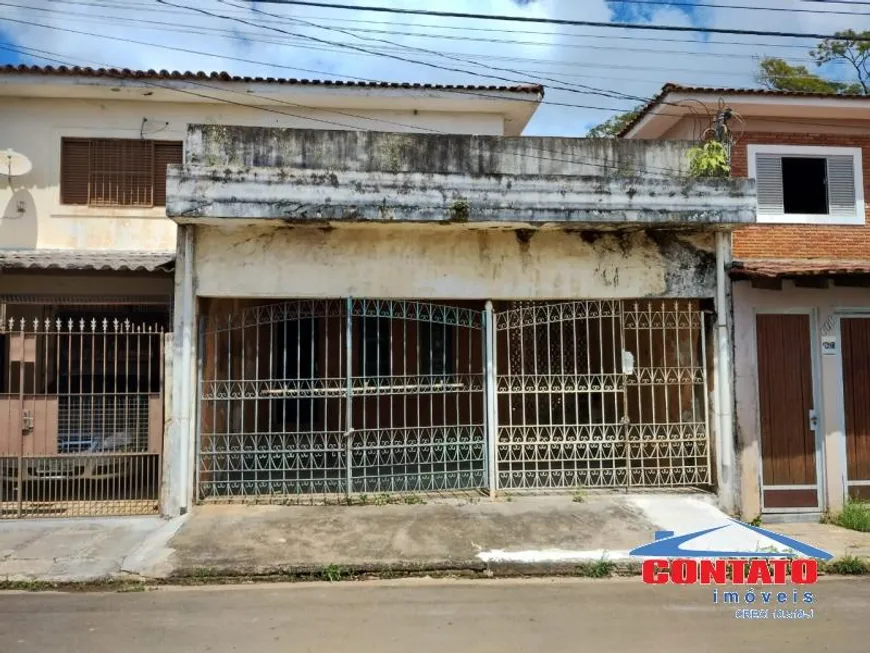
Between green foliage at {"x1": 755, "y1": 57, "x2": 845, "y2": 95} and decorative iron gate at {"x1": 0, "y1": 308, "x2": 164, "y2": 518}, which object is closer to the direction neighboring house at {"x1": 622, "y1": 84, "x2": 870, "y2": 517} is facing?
the decorative iron gate

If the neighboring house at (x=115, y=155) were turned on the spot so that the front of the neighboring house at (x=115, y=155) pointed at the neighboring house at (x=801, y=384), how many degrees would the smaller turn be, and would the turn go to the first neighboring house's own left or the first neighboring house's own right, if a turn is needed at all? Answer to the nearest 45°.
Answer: approximately 45° to the first neighboring house's own left

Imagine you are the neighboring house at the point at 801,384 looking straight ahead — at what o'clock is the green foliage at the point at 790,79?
The green foliage is roughly at 6 o'clock from the neighboring house.

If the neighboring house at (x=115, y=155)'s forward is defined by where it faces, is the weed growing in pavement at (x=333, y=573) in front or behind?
in front

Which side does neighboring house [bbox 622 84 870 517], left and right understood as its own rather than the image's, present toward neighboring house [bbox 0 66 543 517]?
right

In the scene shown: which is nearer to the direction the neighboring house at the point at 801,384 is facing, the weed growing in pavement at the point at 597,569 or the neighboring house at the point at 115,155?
the weed growing in pavement

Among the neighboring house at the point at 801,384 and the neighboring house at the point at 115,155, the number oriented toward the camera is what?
2

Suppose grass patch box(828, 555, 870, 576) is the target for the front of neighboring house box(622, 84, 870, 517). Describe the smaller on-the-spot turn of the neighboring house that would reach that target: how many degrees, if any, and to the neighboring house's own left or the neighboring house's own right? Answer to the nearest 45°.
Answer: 0° — it already faces it

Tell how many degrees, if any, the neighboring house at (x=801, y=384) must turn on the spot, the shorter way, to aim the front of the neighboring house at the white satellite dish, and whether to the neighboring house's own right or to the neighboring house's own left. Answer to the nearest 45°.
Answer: approximately 90° to the neighboring house's own right

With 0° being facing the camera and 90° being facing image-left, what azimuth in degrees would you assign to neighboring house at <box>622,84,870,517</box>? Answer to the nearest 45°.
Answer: approximately 0°

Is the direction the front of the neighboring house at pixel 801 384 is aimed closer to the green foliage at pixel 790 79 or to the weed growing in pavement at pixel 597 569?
the weed growing in pavement

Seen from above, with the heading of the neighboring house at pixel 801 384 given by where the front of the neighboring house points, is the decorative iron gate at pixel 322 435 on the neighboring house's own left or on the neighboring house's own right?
on the neighboring house's own right

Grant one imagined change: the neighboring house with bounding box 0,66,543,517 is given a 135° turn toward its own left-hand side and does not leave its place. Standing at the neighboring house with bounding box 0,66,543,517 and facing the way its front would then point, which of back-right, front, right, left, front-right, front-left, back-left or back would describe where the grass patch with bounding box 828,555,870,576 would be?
right
